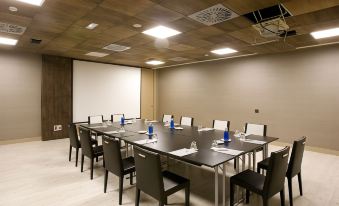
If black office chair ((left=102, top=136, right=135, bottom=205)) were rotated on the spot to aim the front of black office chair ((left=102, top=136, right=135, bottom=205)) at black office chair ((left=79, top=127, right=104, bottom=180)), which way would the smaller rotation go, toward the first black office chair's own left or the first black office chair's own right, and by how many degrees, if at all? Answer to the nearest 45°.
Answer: approximately 90° to the first black office chair's own left

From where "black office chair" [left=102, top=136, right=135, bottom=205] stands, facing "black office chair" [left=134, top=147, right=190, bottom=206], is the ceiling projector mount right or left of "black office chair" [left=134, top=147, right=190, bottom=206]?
left

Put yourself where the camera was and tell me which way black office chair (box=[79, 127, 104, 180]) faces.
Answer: facing away from the viewer and to the right of the viewer

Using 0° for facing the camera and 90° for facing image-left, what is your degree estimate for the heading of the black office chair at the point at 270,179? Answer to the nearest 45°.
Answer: approximately 135°

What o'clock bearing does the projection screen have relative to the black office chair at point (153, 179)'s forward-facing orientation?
The projection screen is roughly at 10 o'clock from the black office chair.

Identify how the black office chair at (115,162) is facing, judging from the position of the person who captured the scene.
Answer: facing away from the viewer and to the right of the viewer

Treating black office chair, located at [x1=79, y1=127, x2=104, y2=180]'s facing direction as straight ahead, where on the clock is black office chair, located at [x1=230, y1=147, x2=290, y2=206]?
black office chair, located at [x1=230, y1=147, x2=290, y2=206] is roughly at 3 o'clock from black office chair, located at [x1=79, y1=127, x2=104, y2=180].

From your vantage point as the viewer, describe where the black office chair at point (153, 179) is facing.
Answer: facing away from the viewer and to the right of the viewer
